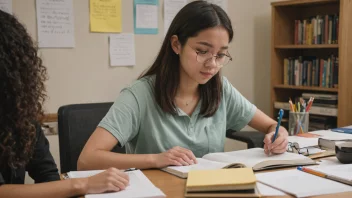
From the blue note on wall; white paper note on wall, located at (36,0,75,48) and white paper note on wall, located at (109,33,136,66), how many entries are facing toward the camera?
3

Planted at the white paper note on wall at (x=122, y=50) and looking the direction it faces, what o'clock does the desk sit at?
The desk is roughly at 12 o'clock from the white paper note on wall.

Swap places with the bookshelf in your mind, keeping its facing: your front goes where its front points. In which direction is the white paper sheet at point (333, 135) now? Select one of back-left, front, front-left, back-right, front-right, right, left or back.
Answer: front-left

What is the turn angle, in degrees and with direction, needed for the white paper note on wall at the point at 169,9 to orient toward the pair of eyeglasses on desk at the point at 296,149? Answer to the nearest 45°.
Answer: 0° — it already faces it

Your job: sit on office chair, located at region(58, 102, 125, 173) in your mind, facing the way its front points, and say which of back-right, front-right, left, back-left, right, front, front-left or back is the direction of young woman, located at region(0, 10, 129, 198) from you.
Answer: front-right

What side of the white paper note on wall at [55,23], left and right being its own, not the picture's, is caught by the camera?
front

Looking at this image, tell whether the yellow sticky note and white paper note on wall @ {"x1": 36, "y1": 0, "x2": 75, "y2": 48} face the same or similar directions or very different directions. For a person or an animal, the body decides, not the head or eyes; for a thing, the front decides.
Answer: same or similar directions

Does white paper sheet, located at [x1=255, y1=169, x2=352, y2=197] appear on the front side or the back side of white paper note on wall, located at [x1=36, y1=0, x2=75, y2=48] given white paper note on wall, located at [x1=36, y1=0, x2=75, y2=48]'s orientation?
on the front side

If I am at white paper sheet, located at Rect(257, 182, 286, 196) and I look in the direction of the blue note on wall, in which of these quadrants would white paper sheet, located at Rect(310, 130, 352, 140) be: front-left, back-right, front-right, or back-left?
front-right

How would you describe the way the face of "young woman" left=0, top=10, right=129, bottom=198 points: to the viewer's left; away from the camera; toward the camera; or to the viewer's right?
away from the camera

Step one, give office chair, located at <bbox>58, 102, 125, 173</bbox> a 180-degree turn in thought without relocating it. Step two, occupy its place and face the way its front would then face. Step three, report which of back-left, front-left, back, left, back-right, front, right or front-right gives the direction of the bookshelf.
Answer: right

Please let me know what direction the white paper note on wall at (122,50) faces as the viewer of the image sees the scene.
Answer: facing the viewer

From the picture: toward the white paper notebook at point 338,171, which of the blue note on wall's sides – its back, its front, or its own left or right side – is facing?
front

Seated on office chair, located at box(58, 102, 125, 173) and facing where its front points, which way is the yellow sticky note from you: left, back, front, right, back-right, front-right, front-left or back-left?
back-left

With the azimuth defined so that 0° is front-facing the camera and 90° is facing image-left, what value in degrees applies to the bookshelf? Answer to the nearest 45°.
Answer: approximately 45°
